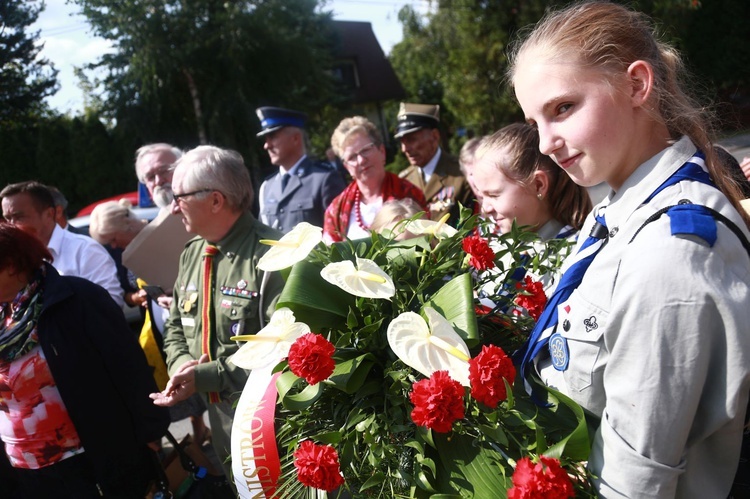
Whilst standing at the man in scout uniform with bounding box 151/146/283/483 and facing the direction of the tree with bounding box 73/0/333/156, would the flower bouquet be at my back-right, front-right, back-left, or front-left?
back-right

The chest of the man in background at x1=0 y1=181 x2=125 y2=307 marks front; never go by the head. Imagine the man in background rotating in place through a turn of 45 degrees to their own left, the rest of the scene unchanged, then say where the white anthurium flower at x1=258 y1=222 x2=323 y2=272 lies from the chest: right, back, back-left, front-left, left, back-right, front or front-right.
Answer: front

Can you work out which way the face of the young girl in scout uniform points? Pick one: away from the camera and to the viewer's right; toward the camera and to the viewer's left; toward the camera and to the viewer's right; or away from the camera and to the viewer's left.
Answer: toward the camera and to the viewer's left

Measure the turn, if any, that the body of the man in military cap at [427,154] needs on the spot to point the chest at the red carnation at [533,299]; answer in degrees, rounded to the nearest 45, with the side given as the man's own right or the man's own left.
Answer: approximately 45° to the man's own left

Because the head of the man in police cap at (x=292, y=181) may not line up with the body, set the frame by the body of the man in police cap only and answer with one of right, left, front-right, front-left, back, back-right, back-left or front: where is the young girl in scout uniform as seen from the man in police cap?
front-left

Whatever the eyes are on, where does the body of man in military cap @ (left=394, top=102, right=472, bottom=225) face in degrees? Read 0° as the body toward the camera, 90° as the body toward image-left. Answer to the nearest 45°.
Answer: approximately 45°
